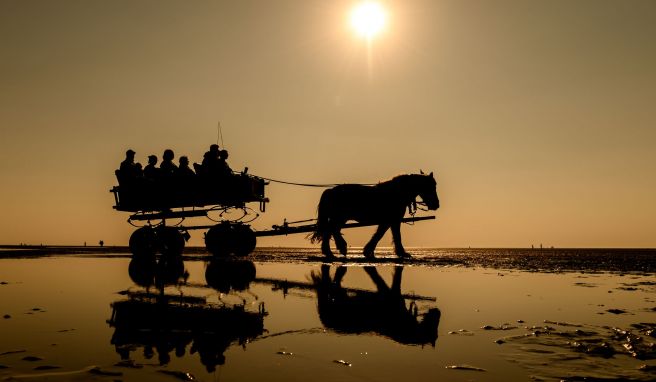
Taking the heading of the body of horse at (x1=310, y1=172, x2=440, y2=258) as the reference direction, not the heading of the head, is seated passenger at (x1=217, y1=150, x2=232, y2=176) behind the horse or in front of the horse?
behind

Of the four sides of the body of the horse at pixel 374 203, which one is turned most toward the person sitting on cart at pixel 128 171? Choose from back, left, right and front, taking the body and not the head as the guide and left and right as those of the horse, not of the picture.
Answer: back

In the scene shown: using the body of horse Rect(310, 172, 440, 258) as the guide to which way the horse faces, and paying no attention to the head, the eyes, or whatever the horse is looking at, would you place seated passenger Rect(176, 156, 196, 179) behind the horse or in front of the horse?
behind

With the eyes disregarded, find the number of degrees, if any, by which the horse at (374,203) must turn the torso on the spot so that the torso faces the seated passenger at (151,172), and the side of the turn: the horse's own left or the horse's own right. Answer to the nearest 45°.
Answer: approximately 180°

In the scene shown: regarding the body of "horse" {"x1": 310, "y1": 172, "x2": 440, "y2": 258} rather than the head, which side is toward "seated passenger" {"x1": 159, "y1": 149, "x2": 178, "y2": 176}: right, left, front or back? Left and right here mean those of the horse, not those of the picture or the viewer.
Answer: back

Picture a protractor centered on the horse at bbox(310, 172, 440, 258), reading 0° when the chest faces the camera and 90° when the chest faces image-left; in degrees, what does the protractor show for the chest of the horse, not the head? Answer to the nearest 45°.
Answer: approximately 270°

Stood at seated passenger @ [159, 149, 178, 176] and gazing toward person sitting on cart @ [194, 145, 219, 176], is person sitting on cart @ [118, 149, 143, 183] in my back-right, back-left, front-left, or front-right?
back-right

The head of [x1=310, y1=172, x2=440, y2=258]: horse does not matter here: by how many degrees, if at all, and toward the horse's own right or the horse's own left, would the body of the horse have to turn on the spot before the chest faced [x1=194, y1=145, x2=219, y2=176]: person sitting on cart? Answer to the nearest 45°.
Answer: approximately 180°
